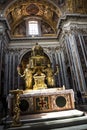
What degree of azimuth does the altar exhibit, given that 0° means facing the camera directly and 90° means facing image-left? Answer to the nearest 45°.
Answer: approximately 0°

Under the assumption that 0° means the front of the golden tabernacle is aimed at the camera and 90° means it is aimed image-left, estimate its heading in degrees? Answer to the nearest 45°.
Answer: approximately 0°
